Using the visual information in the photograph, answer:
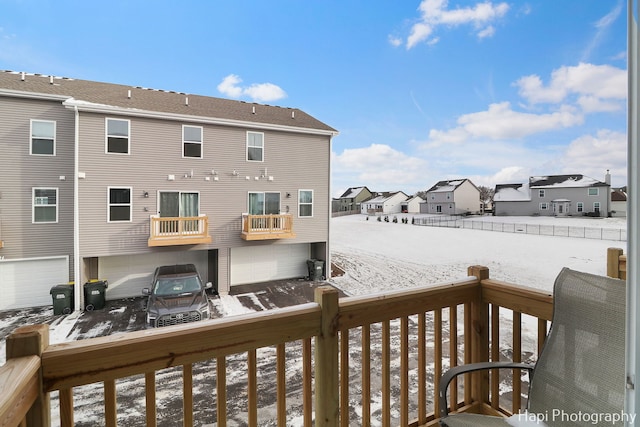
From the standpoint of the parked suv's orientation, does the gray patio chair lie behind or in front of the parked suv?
in front

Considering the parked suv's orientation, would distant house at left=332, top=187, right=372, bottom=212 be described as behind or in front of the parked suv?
behind

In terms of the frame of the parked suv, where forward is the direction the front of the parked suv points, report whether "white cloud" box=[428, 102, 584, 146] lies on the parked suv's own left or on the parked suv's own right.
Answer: on the parked suv's own left

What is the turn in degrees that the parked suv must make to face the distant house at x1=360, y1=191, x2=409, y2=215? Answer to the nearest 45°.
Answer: approximately 135° to its left

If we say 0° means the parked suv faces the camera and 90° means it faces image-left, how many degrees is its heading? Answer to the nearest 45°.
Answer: approximately 0°
